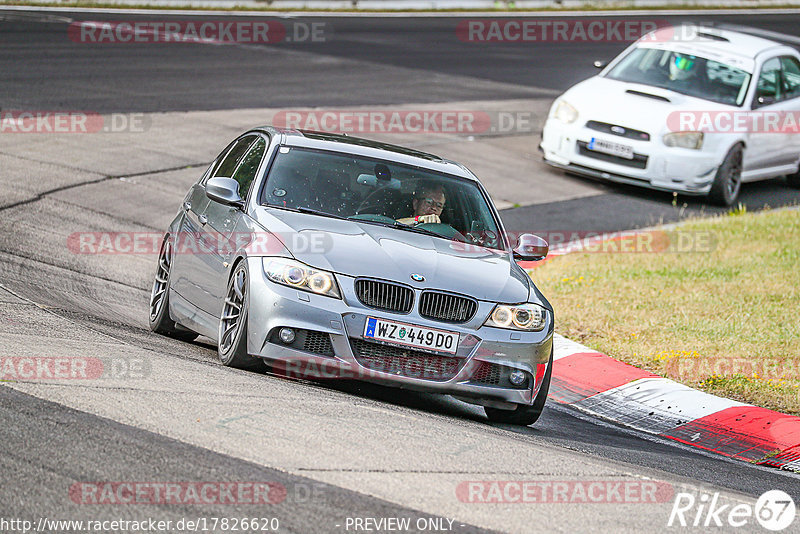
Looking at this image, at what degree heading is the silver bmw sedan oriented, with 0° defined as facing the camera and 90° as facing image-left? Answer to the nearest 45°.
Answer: approximately 315°

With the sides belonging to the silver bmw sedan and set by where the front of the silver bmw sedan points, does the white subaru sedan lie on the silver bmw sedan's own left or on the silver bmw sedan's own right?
on the silver bmw sedan's own left

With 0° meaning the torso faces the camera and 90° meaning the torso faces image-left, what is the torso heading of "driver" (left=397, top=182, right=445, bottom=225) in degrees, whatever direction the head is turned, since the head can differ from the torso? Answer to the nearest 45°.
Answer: approximately 315°
